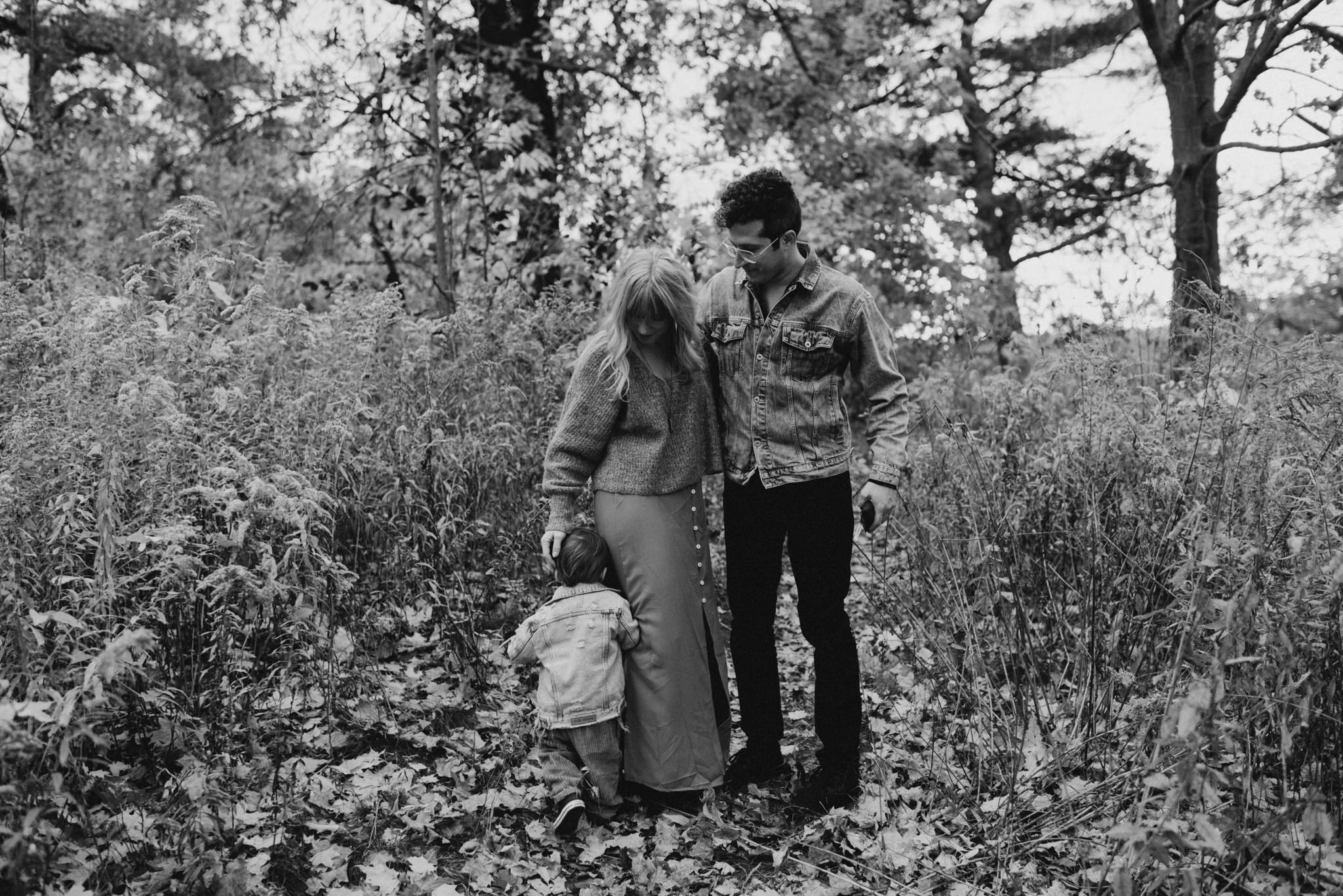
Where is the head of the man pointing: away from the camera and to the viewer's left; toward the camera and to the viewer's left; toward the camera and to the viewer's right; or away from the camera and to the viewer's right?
toward the camera and to the viewer's left

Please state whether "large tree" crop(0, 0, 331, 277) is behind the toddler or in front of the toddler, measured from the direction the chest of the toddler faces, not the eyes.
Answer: in front

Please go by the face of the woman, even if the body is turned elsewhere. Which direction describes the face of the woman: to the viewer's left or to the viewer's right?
to the viewer's left

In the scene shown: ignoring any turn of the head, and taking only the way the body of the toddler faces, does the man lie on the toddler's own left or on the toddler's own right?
on the toddler's own right

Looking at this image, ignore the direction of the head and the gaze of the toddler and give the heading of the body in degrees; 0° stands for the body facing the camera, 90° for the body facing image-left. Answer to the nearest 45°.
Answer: approximately 180°

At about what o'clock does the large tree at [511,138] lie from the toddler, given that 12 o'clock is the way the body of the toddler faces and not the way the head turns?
The large tree is roughly at 12 o'clock from the toddler.

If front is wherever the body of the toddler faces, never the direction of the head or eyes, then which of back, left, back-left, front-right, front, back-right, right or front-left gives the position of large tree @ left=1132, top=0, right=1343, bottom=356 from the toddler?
front-right
